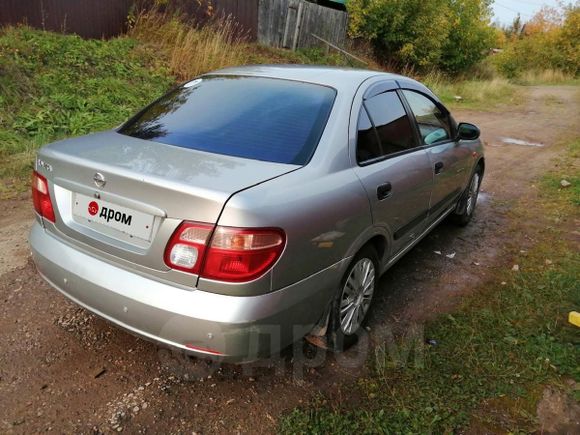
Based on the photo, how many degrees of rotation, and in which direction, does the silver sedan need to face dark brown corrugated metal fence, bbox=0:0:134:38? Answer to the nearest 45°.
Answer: approximately 90° to its left

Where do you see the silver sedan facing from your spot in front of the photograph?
facing away from the viewer and to the right of the viewer

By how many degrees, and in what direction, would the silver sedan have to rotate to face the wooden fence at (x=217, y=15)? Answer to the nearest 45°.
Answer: approximately 45° to its left

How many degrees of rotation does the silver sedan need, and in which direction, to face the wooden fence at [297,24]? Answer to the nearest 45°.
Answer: approximately 45° to its left
